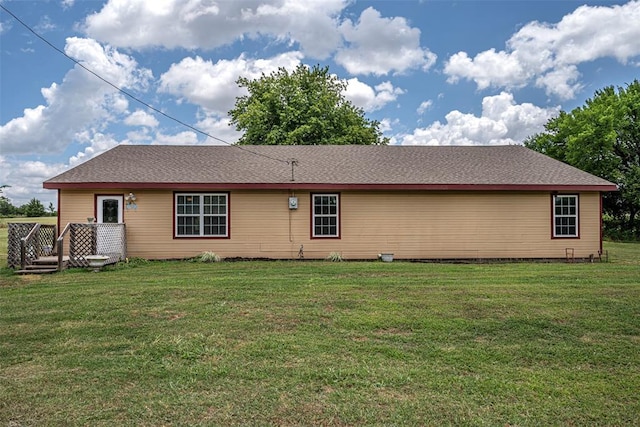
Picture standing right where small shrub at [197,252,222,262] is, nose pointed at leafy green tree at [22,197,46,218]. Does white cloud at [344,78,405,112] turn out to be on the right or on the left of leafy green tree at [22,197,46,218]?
right

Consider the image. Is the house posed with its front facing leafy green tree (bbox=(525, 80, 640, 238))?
no
